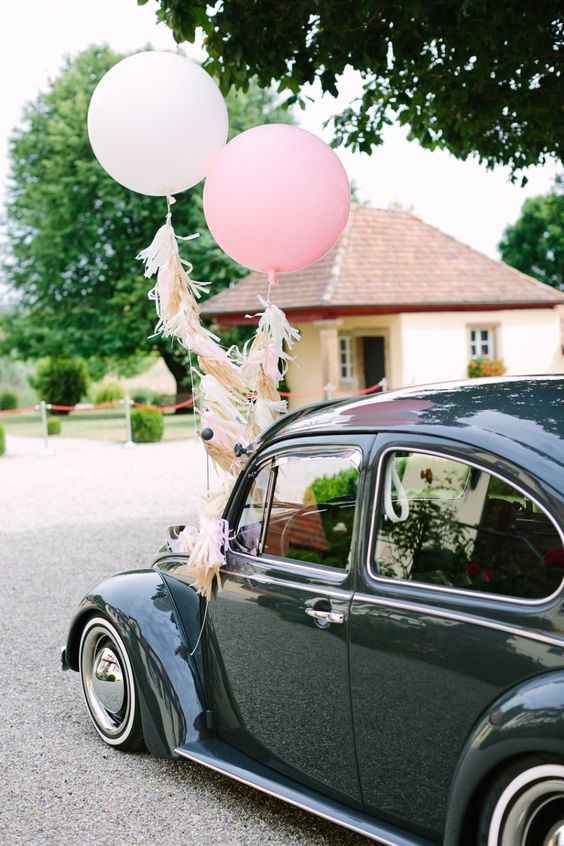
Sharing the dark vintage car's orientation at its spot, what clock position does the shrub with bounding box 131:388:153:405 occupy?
The shrub is roughly at 1 o'clock from the dark vintage car.

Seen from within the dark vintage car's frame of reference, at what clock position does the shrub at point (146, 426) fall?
The shrub is roughly at 1 o'clock from the dark vintage car.

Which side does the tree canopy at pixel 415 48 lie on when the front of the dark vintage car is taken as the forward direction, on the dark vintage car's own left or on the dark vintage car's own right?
on the dark vintage car's own right

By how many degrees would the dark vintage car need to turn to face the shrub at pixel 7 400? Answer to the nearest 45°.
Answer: approximately 45° to its right

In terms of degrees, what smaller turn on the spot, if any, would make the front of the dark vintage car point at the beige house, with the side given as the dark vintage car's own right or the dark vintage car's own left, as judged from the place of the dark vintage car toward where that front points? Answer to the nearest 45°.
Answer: approximately 45° to the dark vintage car's own right

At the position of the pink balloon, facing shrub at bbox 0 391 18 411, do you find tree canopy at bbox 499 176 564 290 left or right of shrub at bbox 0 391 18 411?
right
